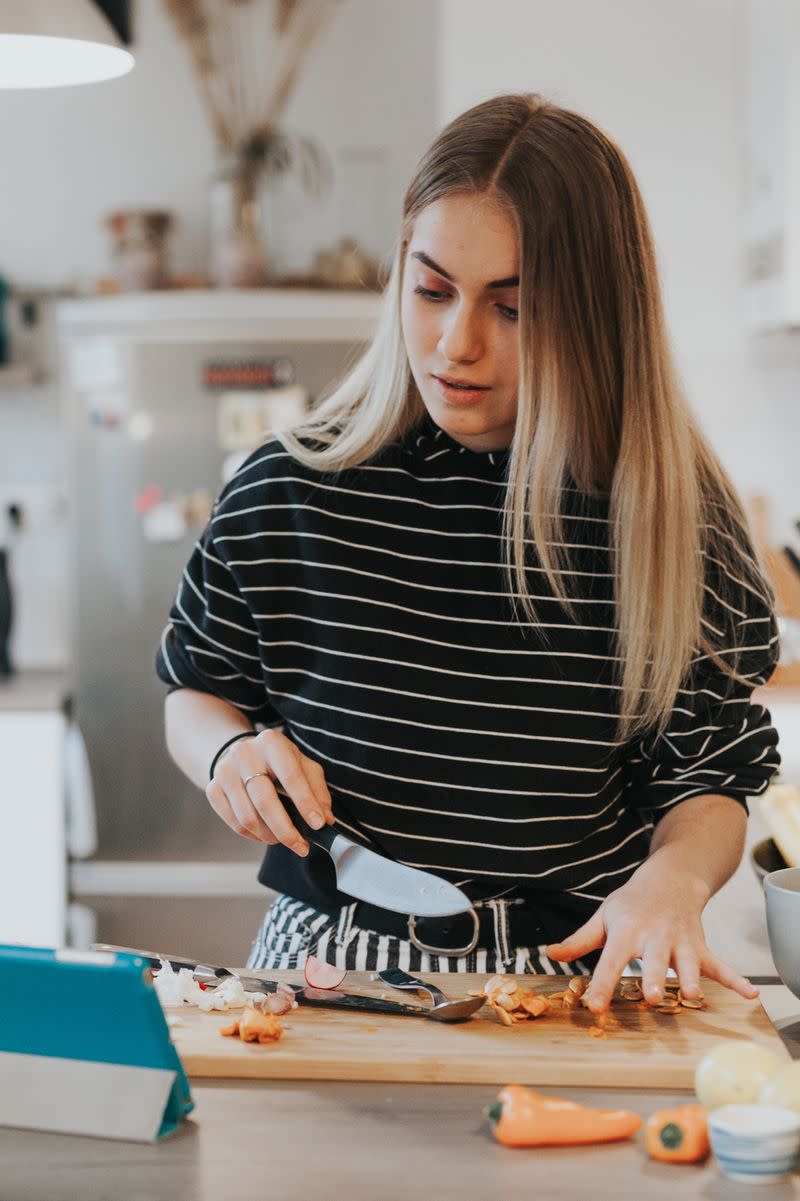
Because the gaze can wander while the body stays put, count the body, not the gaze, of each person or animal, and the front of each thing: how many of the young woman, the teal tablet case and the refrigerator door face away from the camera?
1

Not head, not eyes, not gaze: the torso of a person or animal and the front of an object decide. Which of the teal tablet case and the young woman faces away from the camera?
the teal tablet case

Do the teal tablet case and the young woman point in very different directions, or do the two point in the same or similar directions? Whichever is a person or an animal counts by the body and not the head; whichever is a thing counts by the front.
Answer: very different directions

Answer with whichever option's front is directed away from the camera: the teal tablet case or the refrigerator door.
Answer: the teal tablet case

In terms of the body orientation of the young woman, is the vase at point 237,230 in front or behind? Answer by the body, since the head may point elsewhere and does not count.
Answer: behind

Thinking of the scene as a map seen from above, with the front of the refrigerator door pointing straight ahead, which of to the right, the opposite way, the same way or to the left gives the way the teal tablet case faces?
the opposite way

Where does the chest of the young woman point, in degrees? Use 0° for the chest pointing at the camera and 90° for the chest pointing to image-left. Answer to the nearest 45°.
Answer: approximately 0°

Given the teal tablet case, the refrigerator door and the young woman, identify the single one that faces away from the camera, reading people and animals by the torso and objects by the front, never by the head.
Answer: the teal tablet case

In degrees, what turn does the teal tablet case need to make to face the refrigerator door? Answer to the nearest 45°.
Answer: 0° — it already faces it

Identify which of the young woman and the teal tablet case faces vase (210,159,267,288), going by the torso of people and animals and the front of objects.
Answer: the teal tablet case

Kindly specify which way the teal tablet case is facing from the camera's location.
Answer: facing away from the viewer
